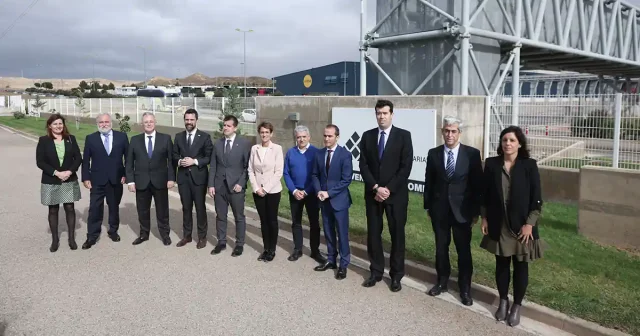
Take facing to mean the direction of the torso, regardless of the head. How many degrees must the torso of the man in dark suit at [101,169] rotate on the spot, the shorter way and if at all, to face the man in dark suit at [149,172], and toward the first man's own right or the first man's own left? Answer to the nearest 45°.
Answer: approximately 90° to the first man's own left

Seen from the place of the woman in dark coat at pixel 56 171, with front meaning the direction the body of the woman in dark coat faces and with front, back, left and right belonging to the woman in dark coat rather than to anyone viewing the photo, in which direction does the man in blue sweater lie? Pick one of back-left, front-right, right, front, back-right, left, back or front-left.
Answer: front-left

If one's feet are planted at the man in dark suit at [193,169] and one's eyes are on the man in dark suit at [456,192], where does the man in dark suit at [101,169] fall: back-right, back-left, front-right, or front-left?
back-right

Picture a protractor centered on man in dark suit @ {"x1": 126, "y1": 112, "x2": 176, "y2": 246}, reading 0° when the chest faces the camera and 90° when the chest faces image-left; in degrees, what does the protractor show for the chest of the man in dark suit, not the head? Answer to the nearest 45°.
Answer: approximately 0°

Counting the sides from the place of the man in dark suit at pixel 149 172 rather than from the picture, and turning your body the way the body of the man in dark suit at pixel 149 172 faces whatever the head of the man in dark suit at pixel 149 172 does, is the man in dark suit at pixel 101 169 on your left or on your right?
on your right

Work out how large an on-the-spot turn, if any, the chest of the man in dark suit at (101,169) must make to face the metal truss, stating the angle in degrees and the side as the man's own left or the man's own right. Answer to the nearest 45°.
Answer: approximately 135° to the man's own left

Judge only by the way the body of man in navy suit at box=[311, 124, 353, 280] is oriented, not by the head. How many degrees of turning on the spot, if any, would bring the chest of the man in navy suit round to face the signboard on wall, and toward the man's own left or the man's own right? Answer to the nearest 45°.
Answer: approximately 135° to the man's own right
